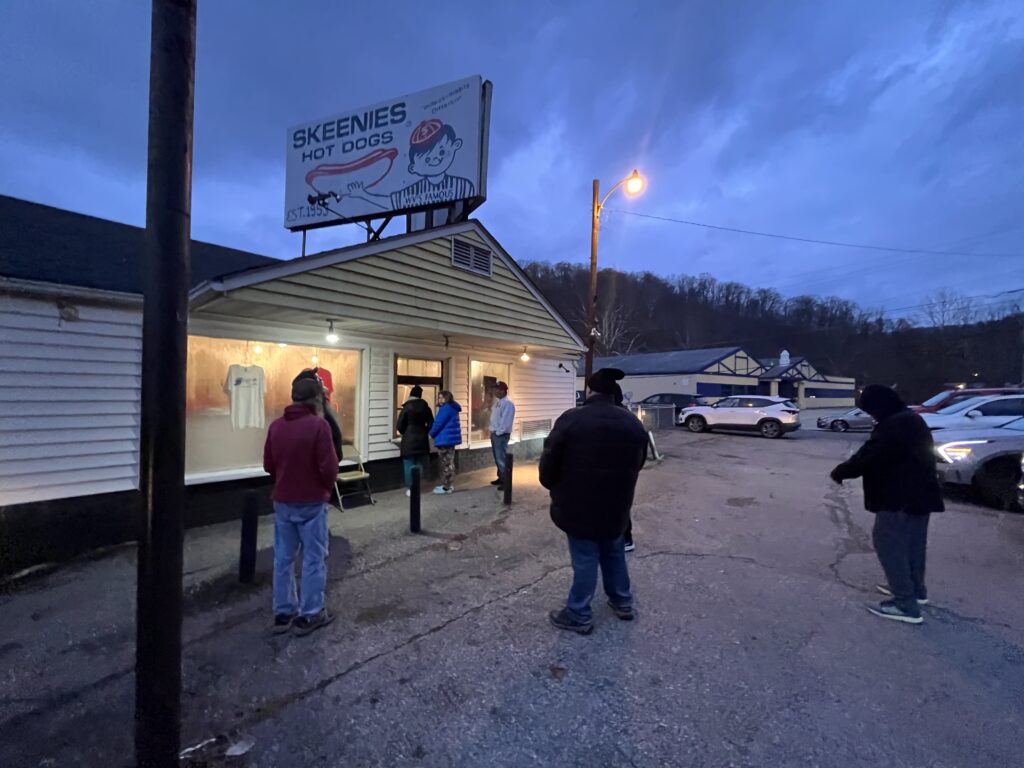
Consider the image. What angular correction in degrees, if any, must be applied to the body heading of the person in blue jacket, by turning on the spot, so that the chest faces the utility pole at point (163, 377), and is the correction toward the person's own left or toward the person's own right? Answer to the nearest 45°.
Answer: approximately 90° to the person's own left

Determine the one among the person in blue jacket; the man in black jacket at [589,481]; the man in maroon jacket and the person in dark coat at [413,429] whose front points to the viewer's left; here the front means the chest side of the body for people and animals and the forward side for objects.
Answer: the person in blue jacket

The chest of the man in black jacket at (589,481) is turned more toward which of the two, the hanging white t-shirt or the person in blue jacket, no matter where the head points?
the person in blue jacket

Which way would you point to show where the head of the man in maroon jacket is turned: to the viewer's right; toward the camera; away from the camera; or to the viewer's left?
away from the camera

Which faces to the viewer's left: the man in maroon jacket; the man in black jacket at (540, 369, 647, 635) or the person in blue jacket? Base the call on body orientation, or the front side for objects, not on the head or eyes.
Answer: the person in blue jacket

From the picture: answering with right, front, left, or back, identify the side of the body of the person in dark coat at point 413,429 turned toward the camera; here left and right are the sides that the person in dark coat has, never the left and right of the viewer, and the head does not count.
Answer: back

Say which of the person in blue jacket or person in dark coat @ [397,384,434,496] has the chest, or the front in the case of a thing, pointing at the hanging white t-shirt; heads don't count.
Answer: the person in blue jacket

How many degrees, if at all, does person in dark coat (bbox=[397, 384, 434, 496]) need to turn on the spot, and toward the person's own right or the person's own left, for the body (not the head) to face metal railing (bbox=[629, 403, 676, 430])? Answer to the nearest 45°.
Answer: approximately 45° to the person's own right

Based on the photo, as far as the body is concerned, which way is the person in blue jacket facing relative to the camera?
to the viewer's left

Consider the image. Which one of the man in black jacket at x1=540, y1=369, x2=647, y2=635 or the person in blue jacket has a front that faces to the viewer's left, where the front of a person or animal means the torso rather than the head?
the person in blue jacket

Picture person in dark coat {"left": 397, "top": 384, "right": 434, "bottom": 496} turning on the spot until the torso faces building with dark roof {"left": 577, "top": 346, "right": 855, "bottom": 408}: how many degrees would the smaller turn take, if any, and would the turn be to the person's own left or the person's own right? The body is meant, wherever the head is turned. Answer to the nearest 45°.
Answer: approximately 45° to the person's own right

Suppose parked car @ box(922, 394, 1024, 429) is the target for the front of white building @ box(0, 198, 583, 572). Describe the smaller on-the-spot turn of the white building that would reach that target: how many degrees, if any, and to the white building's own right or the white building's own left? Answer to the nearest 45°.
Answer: approximately 45° to the white building's own left

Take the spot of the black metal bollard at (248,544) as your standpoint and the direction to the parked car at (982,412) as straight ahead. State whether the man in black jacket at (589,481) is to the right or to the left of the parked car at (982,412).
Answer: right
